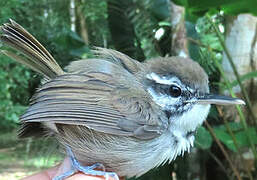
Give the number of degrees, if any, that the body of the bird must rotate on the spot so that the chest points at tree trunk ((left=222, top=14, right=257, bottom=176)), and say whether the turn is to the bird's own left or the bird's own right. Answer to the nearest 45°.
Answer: approximately 45° to the bird's own left

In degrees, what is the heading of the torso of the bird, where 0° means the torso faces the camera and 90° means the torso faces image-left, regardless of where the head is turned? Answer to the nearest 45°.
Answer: approximately 270°
